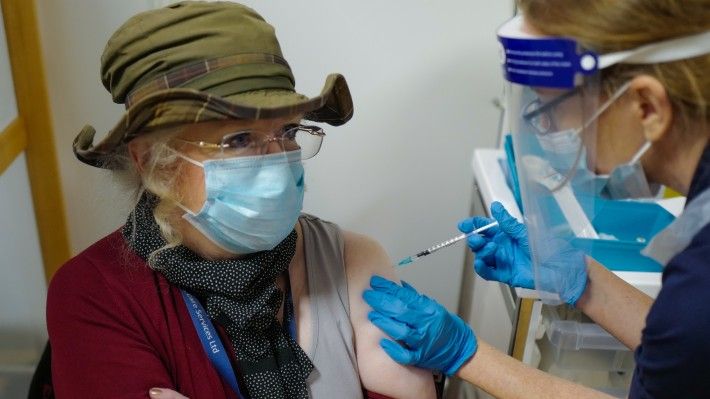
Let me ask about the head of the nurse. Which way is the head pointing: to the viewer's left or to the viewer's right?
to the viewer's left

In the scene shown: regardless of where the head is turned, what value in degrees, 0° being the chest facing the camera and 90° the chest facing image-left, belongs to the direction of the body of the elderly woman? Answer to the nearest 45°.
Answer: approximately 315°

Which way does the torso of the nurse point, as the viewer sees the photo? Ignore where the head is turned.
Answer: to the viewer's left

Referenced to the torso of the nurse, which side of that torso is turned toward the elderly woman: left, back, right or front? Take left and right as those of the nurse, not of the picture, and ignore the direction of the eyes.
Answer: front

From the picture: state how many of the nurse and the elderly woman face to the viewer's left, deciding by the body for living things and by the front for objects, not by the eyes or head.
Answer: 1

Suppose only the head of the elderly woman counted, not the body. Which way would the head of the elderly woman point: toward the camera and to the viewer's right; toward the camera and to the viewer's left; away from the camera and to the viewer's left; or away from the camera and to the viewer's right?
toward the camera and to the viewer's right

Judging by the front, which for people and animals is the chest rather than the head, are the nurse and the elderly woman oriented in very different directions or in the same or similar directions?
very different directions
